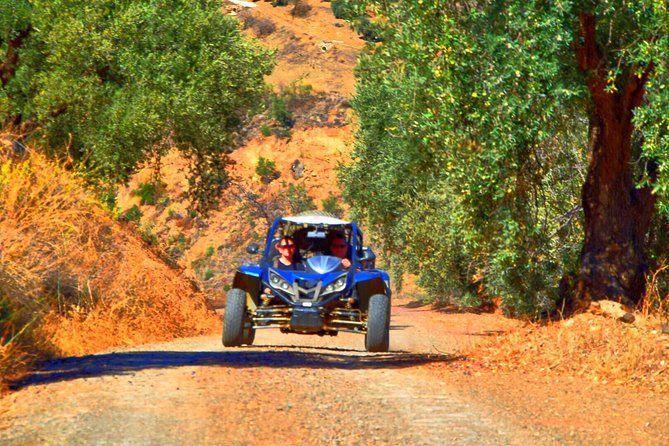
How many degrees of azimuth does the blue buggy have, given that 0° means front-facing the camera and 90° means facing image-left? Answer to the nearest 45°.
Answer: approximately 0°

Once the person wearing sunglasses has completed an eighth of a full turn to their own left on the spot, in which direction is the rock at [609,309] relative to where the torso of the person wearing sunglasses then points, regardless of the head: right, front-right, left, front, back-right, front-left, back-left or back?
front-left

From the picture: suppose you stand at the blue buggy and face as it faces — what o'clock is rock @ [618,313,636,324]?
The rock is roughly at 9 o'clock from the blue buggy.

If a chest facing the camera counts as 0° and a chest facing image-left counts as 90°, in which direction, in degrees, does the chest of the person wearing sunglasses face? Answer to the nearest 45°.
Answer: approximately 0°

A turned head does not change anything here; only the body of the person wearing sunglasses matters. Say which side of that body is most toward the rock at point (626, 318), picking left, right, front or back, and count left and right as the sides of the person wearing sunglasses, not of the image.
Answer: left

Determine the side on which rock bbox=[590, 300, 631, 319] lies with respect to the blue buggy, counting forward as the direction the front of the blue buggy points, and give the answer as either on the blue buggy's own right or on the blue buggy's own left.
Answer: on the blue buggy's own left
